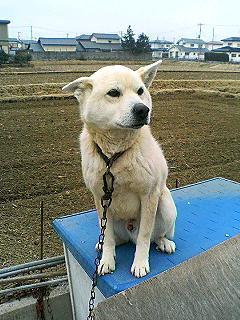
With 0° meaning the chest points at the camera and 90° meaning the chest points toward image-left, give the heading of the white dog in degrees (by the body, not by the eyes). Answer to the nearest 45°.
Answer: approximately 0°
